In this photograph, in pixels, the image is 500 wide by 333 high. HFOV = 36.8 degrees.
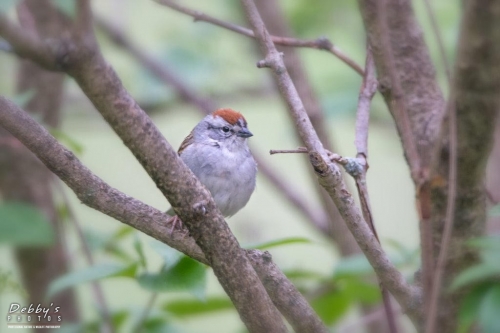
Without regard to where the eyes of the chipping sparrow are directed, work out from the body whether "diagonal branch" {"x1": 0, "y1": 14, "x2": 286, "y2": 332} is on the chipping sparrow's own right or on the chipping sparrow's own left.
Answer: on the chipping sparrow's own right

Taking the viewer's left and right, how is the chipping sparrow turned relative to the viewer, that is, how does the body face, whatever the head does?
facing the viewer and to the right of the viewer

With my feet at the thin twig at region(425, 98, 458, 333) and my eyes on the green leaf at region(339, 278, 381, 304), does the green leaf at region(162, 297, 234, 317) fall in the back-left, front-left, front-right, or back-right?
front-left
